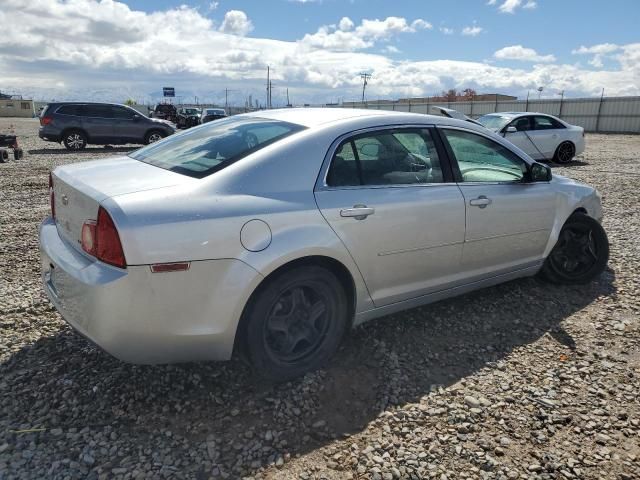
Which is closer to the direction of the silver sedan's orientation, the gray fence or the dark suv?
the gray fence

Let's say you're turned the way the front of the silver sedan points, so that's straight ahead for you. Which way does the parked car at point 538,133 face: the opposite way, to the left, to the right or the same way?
the opposite way

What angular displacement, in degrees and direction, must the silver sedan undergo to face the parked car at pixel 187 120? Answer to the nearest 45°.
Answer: approximately 45° to its left

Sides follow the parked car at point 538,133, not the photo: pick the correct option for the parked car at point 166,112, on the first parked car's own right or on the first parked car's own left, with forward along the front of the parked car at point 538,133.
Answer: on the first parked car's own right

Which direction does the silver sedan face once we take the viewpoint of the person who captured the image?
facing away from the viewer and to the right of the viewer

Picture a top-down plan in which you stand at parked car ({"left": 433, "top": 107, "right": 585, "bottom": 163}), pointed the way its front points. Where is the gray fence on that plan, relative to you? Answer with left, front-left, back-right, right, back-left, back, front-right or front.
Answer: back-right

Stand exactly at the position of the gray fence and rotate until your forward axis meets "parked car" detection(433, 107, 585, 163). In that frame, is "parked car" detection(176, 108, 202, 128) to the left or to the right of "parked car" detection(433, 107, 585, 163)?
right

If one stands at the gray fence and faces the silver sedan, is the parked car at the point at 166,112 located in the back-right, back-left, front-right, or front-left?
front-right

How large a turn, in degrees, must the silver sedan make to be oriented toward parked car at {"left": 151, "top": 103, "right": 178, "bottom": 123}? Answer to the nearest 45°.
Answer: approximately 45° to its left

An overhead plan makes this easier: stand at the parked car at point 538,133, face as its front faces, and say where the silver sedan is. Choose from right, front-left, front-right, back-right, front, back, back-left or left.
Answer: front-left

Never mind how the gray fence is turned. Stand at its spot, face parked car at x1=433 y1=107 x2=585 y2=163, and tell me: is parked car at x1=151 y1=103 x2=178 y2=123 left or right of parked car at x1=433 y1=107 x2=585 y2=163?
right
